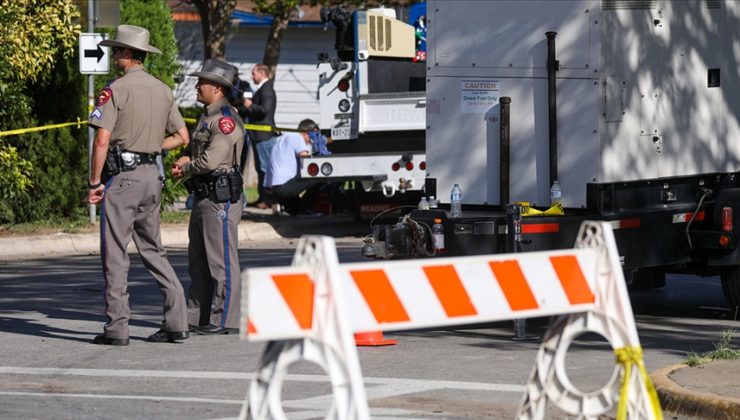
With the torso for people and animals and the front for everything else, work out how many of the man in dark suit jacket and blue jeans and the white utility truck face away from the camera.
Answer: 1

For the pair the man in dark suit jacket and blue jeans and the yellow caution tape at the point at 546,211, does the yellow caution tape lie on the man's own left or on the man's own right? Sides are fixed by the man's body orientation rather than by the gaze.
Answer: on the man's own left

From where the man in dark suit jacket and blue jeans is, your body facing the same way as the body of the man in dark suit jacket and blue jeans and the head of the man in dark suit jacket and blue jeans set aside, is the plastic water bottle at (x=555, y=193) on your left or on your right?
on your left

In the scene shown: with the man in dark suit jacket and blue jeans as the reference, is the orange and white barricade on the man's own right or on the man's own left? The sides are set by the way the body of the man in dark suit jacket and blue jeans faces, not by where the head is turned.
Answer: on the man's own left

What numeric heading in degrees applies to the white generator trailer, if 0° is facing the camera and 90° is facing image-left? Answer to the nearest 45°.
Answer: approximately 45°

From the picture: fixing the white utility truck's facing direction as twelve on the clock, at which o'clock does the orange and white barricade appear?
The orange and white barricade is roughly at 6 o'clock from the white utility truck.

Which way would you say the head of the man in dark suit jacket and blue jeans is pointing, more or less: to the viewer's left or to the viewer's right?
to the viewer's left

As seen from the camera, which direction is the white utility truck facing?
away from the camera

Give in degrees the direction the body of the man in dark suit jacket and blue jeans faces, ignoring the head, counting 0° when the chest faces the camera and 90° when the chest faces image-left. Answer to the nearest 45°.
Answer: approximately 90°

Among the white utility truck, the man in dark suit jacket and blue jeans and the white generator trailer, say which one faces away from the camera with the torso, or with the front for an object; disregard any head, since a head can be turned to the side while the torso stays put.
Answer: the white utility truck
